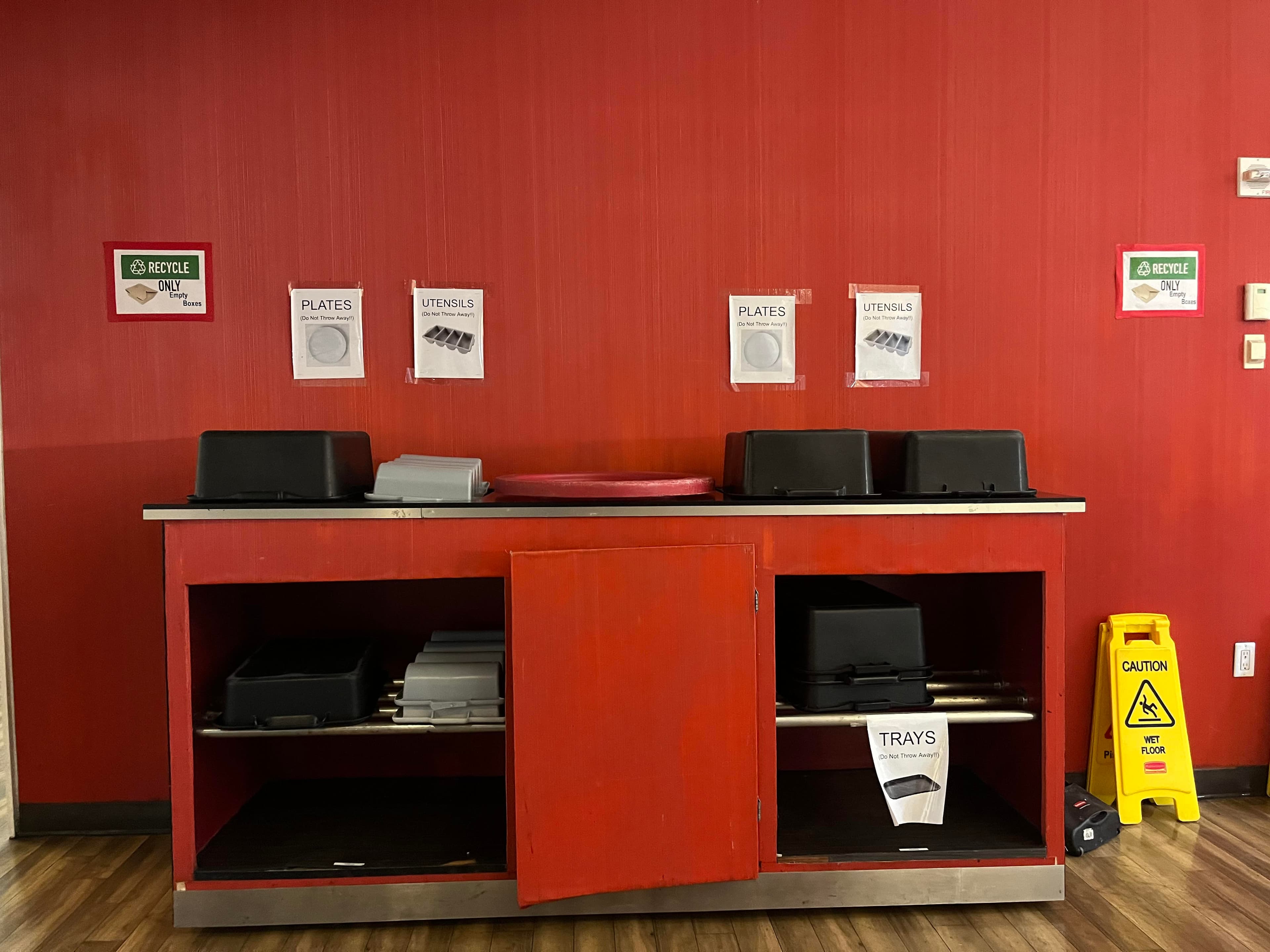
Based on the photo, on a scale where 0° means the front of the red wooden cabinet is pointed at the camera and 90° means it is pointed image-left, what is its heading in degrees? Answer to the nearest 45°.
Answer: approximately 0°

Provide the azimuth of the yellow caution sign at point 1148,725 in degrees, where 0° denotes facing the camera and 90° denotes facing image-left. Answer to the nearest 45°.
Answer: approximately 0°

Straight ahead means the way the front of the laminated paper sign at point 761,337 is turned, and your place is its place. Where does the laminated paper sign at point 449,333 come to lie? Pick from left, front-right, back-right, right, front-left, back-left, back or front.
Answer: right

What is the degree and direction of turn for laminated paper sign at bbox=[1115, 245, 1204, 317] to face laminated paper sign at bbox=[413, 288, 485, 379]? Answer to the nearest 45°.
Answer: approximately 45° to its right

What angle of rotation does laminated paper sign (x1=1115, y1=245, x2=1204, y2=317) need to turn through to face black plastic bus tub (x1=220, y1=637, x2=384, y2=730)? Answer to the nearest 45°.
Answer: approximately 45° to its right

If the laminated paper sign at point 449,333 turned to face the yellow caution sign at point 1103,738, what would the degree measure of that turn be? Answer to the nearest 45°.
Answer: approximately 90° to its left

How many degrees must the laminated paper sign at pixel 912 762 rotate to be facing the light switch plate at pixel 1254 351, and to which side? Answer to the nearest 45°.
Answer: approximately 135° to its left

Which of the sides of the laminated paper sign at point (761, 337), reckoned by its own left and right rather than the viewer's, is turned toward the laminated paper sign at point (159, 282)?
right
